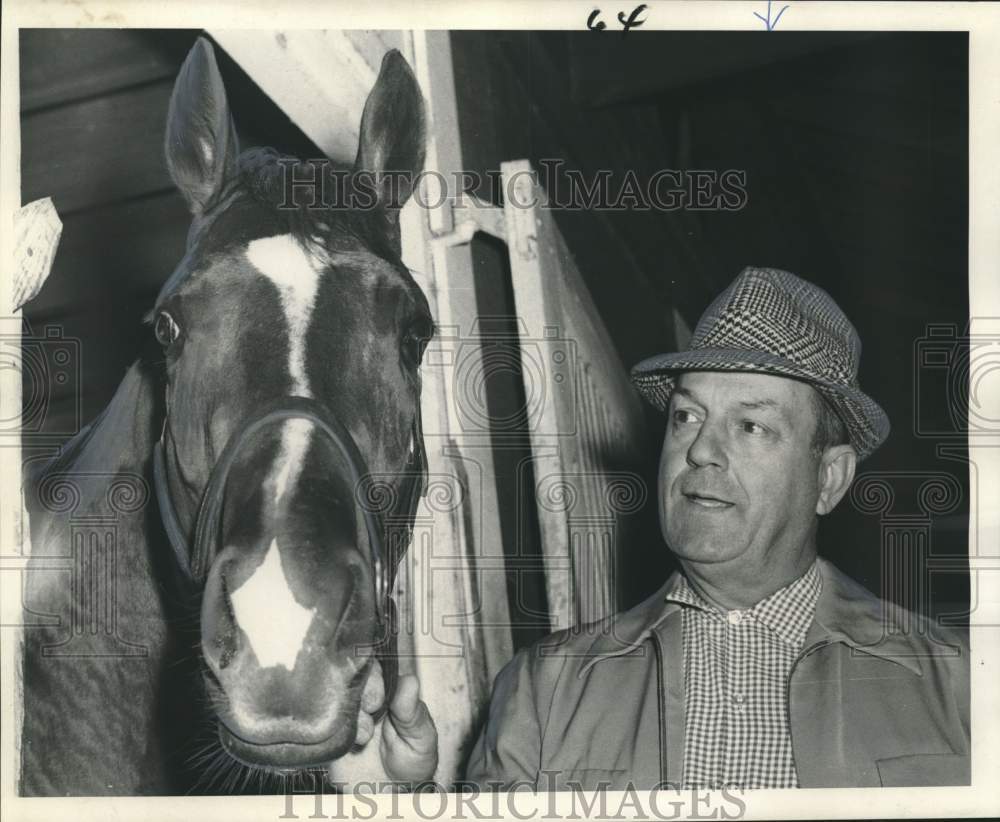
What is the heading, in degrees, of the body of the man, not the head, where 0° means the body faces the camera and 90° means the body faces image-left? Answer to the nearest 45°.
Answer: approximately 0°

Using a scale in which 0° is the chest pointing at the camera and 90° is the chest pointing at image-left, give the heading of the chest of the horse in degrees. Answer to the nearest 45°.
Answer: approximately 0°

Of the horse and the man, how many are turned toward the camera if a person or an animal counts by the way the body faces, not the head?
2

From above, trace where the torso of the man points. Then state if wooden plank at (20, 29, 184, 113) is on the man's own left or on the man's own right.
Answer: on the man's own right

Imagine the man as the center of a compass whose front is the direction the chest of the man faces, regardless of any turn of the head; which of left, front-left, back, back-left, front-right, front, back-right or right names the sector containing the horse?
right

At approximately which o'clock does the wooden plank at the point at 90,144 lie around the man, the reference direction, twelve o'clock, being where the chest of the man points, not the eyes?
The wooden plank is roughly at 3 o'clock from the man.
